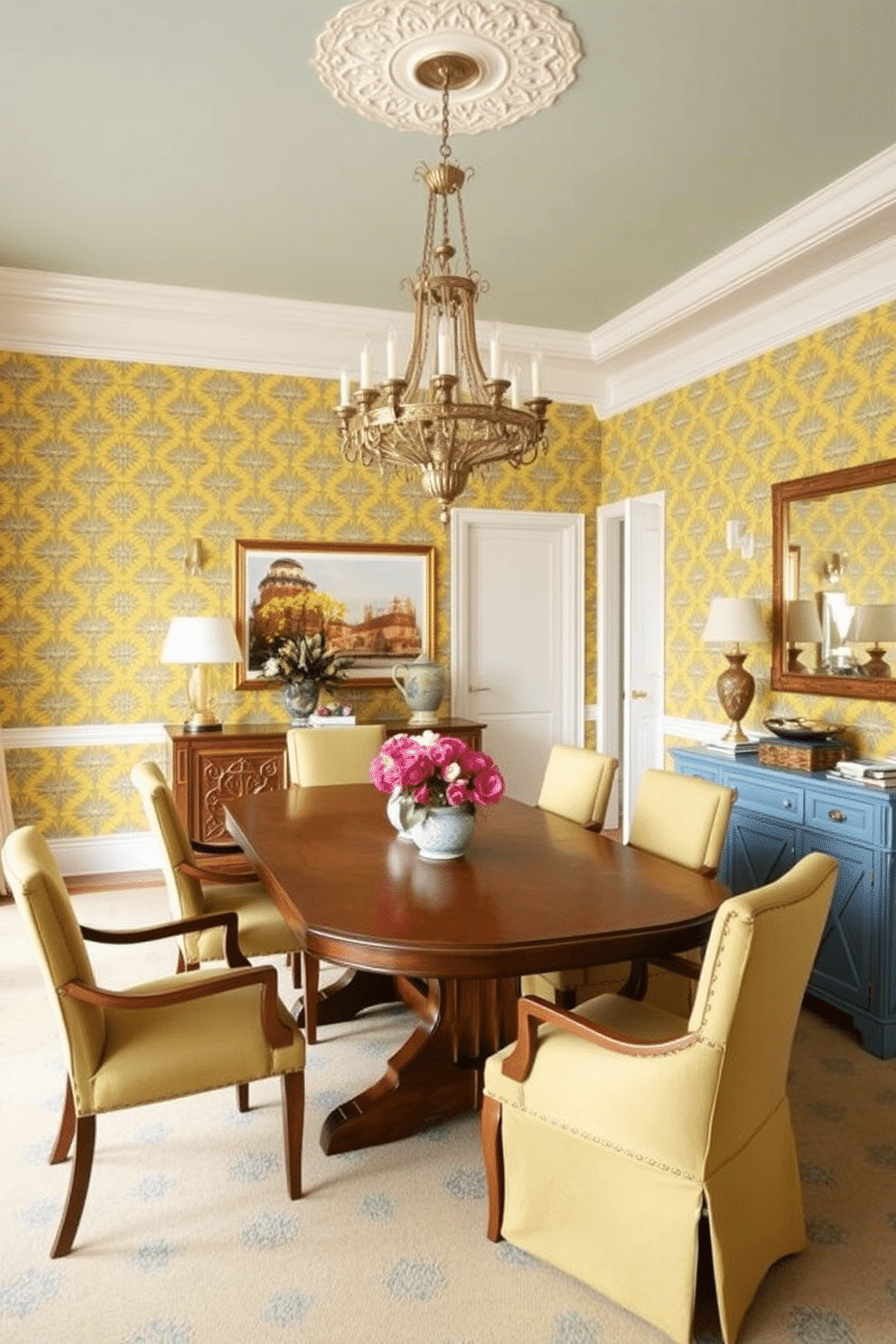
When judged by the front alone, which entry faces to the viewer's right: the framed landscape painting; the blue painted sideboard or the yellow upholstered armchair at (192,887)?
the yellow upholstered armchair

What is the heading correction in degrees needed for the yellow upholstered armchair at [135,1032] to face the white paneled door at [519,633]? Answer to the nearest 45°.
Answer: approximately 45° to its left

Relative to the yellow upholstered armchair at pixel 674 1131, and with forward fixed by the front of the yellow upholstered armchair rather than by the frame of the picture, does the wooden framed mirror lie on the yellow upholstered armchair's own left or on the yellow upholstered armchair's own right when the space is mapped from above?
on the yellow upholstered armchair's own right

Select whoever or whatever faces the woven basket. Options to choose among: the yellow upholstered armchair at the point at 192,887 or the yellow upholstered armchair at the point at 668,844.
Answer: the yellow upholstered armchair at the point at 192,887

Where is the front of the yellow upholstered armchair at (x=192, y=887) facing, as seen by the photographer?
facing to the right of the viewer

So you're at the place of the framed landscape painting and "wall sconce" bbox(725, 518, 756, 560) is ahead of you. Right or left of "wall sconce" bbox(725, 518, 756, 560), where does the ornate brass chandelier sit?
right

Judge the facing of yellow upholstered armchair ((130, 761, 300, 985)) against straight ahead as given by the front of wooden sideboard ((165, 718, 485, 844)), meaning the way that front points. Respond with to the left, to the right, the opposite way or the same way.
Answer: to the left

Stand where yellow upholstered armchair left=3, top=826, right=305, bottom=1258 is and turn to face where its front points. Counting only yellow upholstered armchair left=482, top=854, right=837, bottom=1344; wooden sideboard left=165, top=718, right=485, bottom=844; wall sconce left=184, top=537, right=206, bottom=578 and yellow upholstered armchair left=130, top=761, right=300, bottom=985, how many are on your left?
3

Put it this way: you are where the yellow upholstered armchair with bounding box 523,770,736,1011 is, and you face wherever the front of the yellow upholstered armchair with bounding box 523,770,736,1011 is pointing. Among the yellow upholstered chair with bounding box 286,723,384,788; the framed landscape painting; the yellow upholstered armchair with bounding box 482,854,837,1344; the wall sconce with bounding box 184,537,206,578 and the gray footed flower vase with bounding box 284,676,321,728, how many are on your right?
4

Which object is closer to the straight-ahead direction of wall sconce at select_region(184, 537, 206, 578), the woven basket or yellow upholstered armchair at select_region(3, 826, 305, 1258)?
the yellow upholstered armchair

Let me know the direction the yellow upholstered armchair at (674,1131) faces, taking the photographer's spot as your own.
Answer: facing away from the viewer and to the left of the viewer

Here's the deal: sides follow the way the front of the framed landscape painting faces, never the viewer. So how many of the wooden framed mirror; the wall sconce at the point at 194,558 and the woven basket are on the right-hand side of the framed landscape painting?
1

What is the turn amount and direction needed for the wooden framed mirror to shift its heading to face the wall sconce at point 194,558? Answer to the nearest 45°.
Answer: approximately 45° to its right

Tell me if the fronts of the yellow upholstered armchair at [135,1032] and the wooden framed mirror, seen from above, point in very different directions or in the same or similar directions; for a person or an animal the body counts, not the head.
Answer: very different directions

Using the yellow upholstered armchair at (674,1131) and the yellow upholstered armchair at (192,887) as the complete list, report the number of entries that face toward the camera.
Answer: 0

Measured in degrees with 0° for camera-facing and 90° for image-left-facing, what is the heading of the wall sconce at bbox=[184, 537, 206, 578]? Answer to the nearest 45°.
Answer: approximately 0°

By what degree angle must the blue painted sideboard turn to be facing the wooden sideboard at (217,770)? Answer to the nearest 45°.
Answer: approximately 45° to its right

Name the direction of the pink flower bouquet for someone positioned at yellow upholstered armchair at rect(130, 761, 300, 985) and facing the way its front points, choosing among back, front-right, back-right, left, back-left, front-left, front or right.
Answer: front-right

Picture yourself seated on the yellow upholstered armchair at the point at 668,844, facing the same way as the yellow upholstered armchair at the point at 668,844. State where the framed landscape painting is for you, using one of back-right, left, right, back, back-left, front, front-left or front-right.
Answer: right

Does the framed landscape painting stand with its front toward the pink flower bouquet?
yes

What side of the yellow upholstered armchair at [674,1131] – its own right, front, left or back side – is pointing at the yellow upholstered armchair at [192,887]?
front

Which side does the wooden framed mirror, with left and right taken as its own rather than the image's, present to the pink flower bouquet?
front
